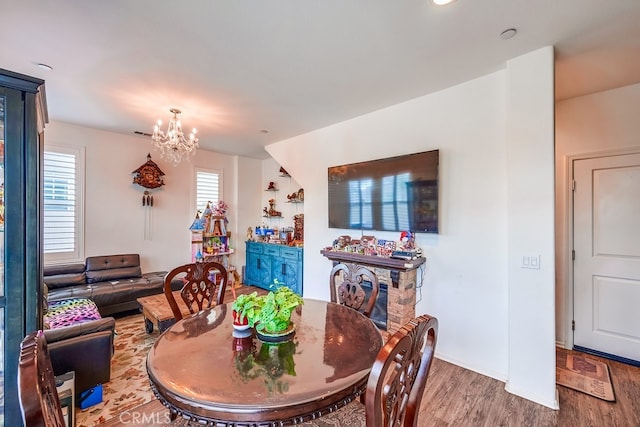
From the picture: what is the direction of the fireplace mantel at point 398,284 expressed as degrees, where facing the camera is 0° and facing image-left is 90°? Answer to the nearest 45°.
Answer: approximately 45°

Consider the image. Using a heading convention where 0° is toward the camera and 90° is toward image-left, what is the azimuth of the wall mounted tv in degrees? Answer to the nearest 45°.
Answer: approximately 45°

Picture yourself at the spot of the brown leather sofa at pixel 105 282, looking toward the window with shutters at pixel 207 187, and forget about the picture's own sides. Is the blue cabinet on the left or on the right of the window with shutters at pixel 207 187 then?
right

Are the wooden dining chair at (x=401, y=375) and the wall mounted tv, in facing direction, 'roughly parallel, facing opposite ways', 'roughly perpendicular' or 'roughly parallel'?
roughly perpendicular

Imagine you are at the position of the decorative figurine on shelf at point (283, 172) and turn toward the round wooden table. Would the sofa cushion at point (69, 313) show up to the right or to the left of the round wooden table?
right

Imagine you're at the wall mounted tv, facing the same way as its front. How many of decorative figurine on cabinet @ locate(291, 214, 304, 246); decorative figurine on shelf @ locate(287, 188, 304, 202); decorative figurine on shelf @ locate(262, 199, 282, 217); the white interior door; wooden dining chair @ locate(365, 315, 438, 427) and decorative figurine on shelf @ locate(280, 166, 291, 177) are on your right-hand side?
4

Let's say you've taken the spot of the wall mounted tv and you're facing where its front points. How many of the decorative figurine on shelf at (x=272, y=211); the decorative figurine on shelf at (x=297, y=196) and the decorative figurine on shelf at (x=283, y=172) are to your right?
3

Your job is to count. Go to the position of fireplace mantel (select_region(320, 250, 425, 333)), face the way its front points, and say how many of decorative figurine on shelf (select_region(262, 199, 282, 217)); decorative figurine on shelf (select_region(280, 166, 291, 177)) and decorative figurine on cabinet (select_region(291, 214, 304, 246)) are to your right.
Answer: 3

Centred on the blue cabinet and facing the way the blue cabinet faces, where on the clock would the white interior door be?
The white interior door is roughly at 9 o'clock from the blue cabinet.

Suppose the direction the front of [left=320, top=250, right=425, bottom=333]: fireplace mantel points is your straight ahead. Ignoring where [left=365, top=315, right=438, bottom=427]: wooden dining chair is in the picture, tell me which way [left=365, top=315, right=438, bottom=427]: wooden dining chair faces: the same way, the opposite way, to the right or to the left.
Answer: to the right

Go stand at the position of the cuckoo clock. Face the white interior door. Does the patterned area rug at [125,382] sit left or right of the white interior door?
right
